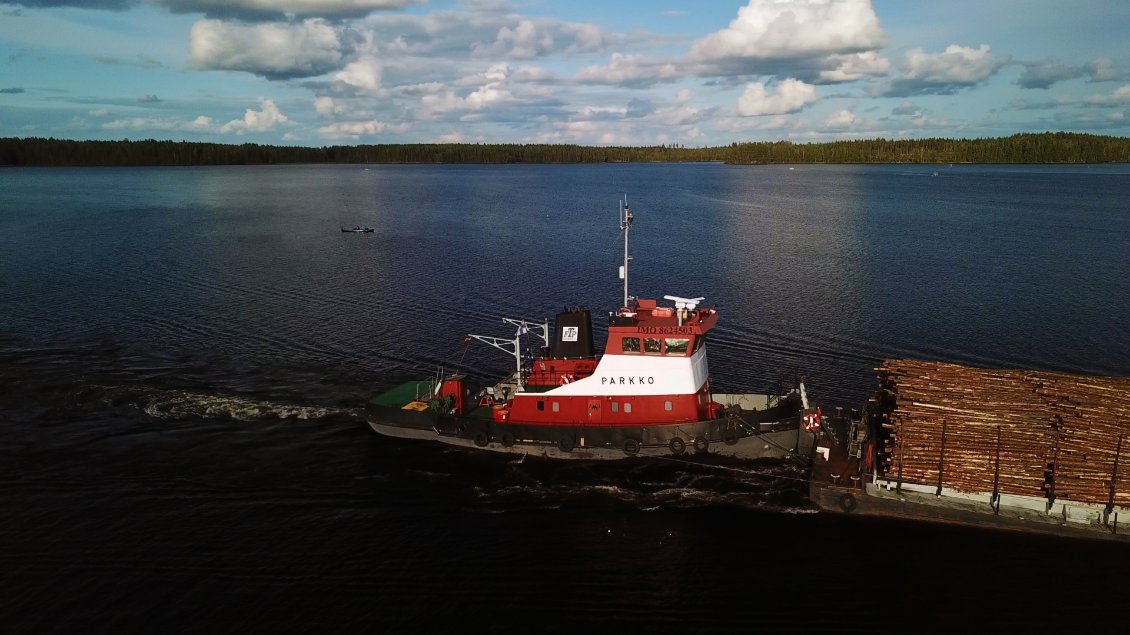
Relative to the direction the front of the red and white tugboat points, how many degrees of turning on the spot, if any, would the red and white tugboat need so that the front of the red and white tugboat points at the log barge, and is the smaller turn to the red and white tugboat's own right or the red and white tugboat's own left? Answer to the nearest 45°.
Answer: approximately 45° to the red and white tugboat's own right

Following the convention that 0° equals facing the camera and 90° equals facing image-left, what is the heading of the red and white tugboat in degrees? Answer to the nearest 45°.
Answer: approximately 270°
